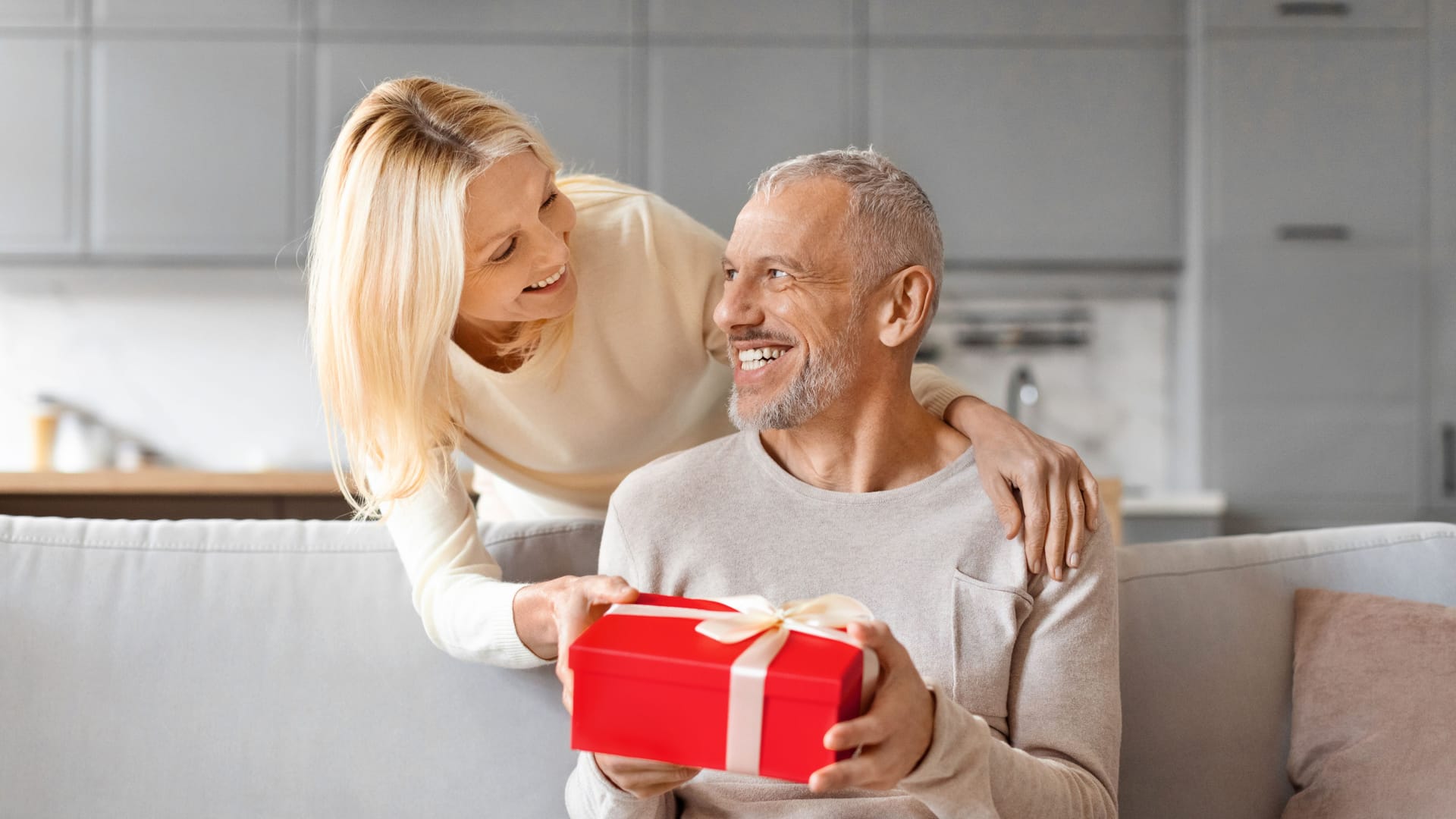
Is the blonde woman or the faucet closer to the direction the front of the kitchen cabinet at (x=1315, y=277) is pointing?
the blonde woman

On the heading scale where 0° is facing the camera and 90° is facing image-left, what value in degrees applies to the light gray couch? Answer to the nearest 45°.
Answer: approximately 0°

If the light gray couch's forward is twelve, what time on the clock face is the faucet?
The faucet is roughly at 7 o'clock from the light gray couch.

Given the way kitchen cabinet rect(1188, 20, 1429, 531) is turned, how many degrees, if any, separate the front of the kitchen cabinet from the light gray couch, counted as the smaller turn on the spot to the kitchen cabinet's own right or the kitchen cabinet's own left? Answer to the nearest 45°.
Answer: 0° — it already faces it

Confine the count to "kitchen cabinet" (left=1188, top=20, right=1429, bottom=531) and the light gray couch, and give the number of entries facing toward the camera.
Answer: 2

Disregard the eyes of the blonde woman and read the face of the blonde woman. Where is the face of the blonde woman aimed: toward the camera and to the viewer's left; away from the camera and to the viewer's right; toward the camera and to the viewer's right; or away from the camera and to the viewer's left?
toward the camera and to the viewer's right

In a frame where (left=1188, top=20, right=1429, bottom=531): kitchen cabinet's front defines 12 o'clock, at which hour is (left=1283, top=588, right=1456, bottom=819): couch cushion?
The couch cushion is roughly at 12 o'clock from the kitchen cabinet.

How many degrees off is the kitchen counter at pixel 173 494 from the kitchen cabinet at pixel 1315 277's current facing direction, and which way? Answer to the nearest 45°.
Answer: approximately 45° to its right

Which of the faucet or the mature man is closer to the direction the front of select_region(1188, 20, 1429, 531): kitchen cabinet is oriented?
the mature man

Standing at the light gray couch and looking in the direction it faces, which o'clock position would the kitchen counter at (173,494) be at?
The kitchen counter is roughly at 5 o'clock from the light gray couch.

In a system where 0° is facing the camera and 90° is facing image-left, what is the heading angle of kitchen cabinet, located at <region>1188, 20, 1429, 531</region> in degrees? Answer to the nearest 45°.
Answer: approximately 0°
